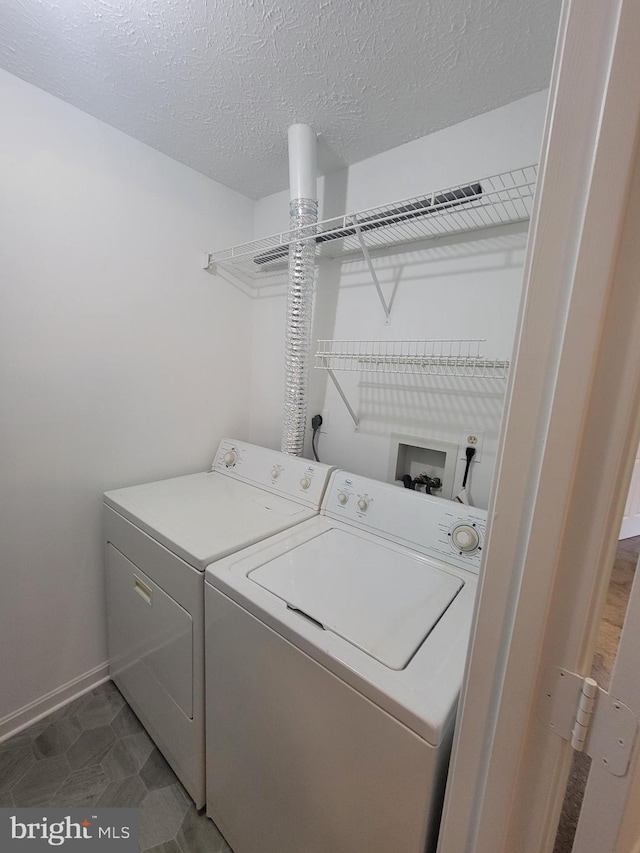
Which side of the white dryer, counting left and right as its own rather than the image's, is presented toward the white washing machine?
left

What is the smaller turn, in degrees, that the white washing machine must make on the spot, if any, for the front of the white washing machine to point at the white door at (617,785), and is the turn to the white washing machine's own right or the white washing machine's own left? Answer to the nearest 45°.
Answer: approximately 90° to the white washing machine's own left

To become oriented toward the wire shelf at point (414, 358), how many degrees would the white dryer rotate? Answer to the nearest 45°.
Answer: approximately 135° to its left

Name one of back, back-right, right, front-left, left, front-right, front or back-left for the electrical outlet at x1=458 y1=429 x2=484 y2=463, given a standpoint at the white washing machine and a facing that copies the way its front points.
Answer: back

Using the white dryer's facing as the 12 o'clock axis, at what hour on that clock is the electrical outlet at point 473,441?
The electrical outlet is roughly at 8 o'clock from the white dryer.

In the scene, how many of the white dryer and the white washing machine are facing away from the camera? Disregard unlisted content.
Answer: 0

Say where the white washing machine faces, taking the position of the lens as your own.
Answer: facing the viewer and to the left of the viewer

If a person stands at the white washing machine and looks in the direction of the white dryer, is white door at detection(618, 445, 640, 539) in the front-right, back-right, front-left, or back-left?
back-right
